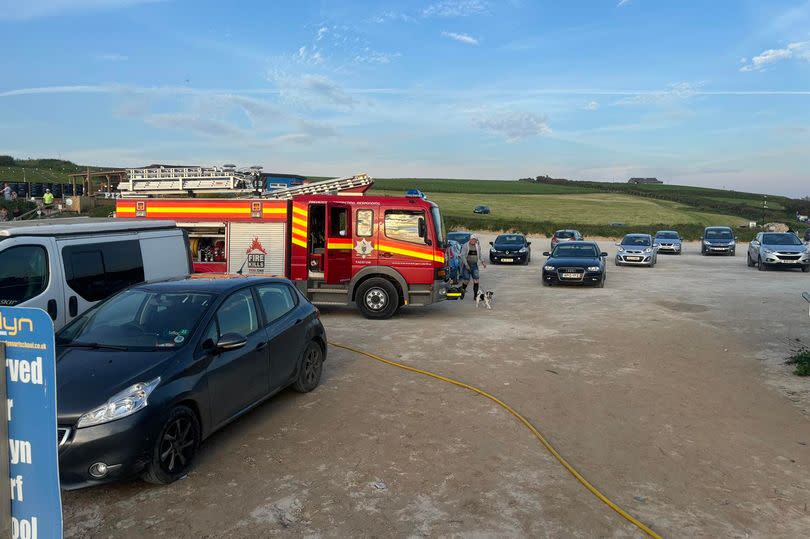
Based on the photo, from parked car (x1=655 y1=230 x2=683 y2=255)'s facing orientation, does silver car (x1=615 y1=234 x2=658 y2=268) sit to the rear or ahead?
ahead

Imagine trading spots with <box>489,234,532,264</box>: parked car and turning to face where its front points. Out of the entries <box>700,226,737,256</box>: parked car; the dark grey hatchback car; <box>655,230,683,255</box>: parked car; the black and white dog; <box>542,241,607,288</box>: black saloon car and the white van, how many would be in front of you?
4

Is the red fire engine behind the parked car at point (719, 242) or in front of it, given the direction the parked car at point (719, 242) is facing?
in front

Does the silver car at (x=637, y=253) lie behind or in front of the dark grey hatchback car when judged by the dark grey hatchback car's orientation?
behind

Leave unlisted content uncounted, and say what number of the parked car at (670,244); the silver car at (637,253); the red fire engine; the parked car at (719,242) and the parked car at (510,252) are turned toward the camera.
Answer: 4

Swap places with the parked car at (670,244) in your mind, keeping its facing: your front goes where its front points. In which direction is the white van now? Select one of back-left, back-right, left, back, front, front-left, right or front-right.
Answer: front

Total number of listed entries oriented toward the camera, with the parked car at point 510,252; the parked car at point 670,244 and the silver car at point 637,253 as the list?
3

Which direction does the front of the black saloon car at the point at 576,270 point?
toward the camera

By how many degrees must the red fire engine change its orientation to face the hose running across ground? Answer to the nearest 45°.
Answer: approximately 90° to its right

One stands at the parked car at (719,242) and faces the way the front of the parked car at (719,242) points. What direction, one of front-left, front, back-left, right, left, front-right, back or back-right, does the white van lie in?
front

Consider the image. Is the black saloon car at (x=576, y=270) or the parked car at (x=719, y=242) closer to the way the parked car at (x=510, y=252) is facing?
the black saloon car

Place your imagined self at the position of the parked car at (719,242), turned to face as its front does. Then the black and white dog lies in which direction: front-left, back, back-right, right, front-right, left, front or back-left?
front

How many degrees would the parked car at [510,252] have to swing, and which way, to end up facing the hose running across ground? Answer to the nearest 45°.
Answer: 0° — it already faces it

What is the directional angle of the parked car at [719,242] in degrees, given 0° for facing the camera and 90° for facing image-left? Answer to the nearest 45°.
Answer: approximately 0°

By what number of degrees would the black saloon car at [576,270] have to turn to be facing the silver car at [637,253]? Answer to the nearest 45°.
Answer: approximately 180°

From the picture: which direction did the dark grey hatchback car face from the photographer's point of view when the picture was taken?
facing the viewer and to the left of the viewer

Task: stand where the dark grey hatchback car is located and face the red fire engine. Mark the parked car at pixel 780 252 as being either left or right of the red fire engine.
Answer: right
